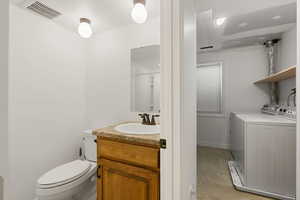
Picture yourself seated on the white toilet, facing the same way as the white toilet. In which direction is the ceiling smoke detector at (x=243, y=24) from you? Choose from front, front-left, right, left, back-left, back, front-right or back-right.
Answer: back-left

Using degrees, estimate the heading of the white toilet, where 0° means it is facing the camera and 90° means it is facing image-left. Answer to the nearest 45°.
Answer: approximately 45°

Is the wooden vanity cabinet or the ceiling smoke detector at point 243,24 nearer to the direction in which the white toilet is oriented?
the wooden vanity cabinet

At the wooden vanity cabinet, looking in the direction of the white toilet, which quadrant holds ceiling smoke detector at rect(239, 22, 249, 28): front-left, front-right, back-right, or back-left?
back-right

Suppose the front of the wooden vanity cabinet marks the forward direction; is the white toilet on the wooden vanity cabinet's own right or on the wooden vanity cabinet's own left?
on the wooden vanity cabinet's own right

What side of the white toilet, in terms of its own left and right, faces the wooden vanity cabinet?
left

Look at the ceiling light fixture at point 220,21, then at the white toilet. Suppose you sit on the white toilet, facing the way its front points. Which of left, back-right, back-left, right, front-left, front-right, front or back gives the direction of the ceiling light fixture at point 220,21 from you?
back-left
